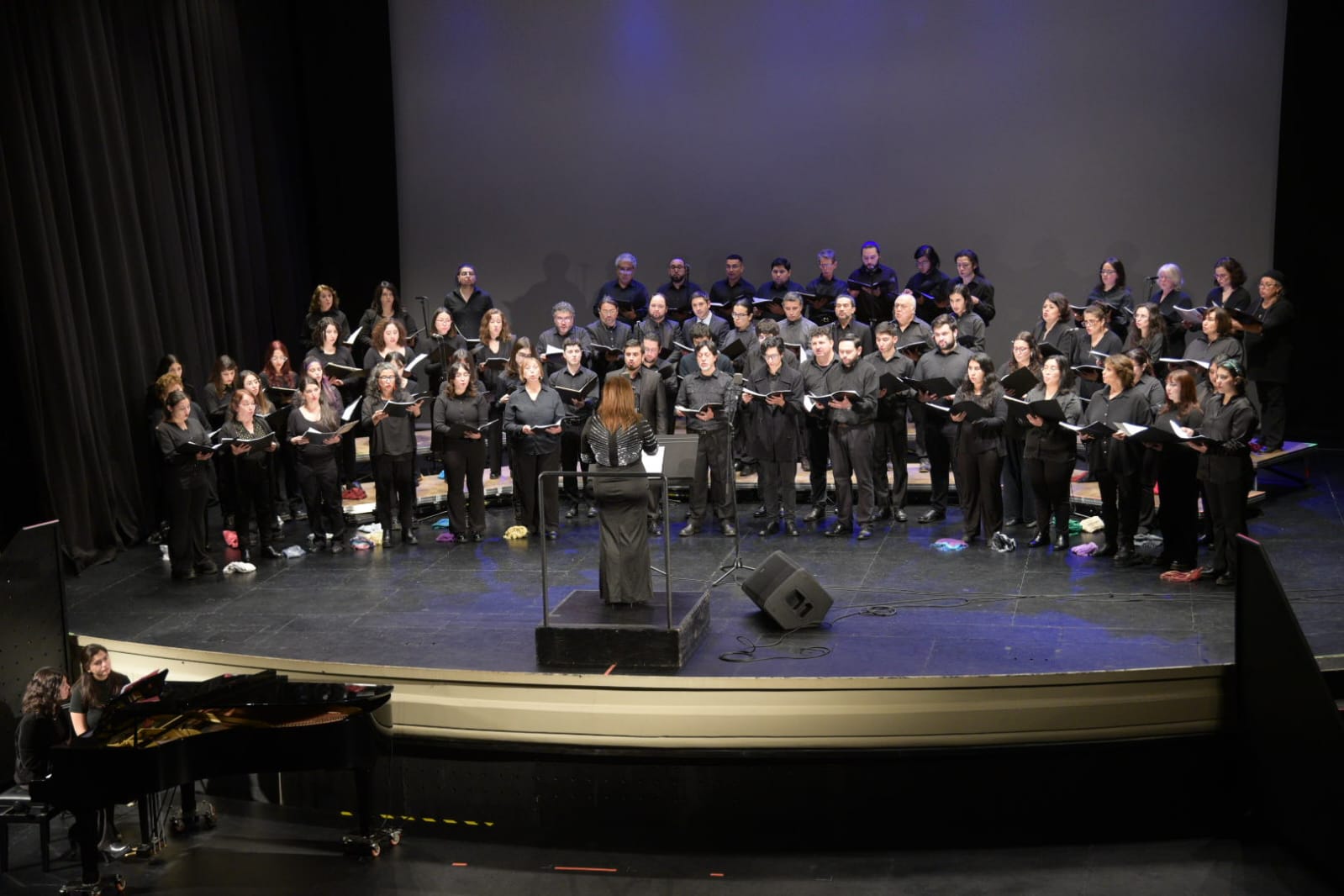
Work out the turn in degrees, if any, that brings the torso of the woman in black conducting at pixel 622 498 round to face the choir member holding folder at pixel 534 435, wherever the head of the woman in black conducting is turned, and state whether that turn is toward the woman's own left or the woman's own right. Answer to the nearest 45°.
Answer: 0° — they already face them

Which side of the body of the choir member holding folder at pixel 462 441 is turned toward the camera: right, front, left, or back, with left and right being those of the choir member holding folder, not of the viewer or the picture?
front

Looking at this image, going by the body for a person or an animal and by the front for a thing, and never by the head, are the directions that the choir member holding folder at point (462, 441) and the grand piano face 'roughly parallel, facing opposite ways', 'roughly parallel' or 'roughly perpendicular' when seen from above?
roughly perpendicular

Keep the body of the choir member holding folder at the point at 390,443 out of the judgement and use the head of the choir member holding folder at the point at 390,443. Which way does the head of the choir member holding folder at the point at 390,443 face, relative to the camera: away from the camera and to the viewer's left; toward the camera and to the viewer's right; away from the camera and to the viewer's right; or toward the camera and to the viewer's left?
toward the camera and to the viewer's right

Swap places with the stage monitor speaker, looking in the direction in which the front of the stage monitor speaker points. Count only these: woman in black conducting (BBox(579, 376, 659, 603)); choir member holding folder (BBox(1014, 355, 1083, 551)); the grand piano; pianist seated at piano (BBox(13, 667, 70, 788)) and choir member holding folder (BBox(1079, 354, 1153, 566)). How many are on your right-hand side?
2

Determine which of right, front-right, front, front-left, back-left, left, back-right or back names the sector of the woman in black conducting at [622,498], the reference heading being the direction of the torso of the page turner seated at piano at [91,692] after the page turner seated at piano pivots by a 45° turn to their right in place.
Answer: left

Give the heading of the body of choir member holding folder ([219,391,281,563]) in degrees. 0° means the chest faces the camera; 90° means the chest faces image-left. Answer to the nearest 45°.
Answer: approximately 315°

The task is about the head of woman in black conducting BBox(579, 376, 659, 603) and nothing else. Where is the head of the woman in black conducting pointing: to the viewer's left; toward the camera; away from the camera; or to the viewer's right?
away from the camera

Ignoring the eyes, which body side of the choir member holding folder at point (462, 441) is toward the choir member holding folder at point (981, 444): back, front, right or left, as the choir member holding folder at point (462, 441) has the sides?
left

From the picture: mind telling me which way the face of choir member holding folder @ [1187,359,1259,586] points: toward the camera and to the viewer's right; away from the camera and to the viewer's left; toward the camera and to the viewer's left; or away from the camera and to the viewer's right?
toward the camera and to the viewer's left

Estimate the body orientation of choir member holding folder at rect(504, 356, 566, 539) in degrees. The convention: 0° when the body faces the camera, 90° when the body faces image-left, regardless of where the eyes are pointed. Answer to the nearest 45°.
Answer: approximately 0°

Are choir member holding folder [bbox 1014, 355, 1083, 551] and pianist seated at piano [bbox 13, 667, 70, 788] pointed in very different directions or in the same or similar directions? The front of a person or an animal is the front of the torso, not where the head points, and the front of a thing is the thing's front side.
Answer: very different directions

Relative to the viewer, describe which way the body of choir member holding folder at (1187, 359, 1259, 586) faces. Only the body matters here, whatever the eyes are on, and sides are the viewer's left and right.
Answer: facing the viewer and to the left of the viewer

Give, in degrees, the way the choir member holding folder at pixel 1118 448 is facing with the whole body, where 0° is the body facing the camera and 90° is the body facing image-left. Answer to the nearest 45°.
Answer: approximately 45°

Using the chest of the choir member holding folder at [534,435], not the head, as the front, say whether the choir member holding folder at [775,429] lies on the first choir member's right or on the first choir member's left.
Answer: on the first choir member's left

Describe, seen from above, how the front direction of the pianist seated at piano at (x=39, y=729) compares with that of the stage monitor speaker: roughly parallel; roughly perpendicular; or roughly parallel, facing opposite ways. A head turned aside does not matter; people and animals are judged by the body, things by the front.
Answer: roughly perpendicular

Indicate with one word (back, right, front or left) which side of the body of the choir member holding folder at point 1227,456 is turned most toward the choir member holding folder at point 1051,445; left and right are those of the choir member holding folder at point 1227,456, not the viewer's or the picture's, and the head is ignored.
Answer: right
